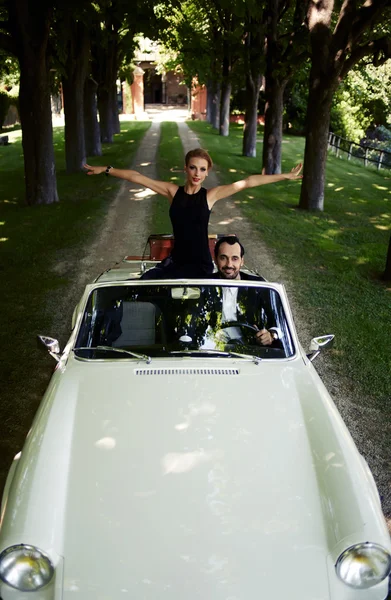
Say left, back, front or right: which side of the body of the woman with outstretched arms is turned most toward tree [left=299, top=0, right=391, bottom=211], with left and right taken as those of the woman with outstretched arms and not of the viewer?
back

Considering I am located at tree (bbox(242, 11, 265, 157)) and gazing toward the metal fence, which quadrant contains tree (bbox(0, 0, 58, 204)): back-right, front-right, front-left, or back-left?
back-right

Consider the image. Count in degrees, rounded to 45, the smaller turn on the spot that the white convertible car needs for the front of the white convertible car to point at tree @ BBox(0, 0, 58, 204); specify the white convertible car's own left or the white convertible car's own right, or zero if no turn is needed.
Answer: approximately 180°

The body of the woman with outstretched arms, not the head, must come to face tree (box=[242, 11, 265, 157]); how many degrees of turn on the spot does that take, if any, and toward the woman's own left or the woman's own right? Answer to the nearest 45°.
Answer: approximately 180°

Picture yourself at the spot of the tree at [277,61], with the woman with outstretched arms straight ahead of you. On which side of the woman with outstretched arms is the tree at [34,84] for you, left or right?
right

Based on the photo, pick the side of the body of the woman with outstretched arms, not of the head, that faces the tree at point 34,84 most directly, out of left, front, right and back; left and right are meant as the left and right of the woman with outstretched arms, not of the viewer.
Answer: back

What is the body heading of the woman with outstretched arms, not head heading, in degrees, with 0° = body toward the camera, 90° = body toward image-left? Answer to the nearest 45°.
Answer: approximately 0°

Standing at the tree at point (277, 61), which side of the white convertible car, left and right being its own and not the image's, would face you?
back

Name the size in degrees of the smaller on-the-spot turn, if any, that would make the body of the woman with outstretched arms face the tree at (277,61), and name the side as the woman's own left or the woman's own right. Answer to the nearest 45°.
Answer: approximately 180°
